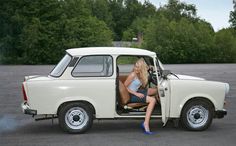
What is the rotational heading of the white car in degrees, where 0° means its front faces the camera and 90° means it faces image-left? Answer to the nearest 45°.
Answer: approximately 270°

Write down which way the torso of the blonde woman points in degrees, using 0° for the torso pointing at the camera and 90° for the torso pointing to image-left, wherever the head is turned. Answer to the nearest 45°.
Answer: approximately 315°
